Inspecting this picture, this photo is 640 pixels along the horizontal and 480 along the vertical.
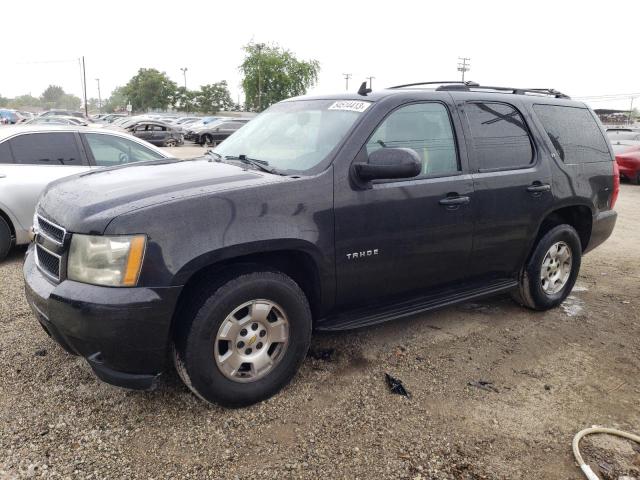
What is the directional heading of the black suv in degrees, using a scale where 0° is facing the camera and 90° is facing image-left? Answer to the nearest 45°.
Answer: approximately 45°

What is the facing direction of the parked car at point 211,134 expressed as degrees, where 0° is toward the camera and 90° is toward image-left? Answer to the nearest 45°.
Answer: approximately 45°

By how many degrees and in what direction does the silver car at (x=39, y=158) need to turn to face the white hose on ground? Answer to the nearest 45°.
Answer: approximately 45° to its right

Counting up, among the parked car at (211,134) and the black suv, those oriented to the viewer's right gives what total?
0

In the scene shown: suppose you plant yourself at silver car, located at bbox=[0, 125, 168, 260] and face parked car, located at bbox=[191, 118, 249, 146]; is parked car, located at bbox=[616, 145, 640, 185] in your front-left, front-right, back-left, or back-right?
front-right

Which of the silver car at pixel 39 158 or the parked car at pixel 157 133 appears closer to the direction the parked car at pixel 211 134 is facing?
the parked car

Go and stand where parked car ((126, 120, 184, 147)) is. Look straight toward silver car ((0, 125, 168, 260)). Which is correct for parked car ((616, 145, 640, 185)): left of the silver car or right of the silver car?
left

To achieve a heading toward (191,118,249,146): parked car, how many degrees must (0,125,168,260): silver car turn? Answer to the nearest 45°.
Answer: approximately 90° to its left

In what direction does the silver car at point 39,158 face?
to the viewer's right

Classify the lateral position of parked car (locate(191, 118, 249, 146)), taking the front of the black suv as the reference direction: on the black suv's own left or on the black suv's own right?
on the black suv's own right

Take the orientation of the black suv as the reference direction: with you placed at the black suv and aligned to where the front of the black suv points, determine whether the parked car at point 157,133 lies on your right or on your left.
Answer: on your right

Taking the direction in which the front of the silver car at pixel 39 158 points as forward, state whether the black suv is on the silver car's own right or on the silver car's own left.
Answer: on the silver car's own right
